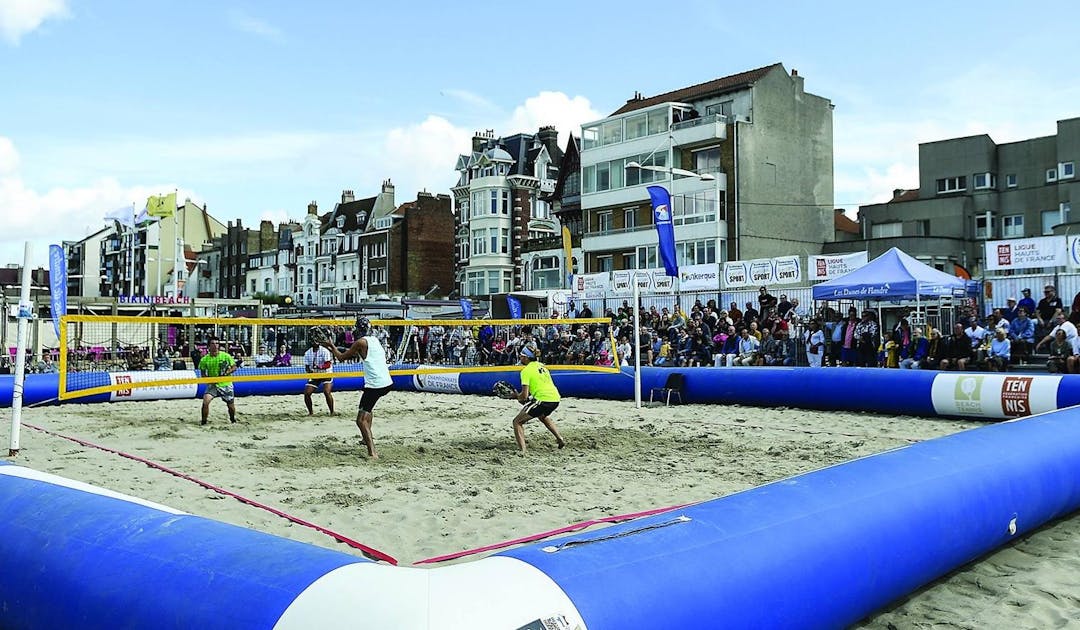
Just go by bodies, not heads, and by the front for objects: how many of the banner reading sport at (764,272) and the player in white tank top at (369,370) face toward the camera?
1

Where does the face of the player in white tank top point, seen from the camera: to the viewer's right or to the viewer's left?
to the viewer's left

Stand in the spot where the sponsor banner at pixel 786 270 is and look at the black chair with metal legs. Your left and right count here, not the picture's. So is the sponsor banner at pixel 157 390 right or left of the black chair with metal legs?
right

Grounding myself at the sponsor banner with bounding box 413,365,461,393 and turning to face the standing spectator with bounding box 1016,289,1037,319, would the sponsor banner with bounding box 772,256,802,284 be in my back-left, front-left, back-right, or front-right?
front-left

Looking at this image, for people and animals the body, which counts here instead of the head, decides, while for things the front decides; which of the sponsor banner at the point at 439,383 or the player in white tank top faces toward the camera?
the sponsor banner

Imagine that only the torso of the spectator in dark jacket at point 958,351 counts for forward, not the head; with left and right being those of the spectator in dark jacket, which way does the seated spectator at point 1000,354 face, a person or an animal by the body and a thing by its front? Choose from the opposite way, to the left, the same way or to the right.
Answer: the same way

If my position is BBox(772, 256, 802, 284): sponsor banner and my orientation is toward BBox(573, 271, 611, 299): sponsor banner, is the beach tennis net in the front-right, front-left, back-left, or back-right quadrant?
front-left

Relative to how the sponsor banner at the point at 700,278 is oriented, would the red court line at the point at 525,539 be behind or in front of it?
in front

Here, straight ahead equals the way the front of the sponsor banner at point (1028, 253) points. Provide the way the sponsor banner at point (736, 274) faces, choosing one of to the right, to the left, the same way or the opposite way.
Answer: the same way

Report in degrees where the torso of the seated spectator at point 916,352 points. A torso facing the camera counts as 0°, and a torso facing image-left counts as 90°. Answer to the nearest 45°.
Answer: approximately 45°

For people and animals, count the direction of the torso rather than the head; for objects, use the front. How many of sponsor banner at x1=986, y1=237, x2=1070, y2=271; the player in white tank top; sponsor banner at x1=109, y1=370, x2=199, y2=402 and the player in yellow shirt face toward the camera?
2

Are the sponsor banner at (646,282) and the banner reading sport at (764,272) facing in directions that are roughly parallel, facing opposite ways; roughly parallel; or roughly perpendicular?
roughly parallel

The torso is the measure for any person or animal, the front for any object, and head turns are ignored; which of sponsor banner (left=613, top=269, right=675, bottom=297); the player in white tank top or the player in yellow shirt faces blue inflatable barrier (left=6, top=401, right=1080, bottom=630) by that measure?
the sponsor banner

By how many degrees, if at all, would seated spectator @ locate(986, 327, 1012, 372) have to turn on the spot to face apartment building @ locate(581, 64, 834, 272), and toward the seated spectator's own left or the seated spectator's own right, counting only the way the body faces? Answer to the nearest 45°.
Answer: approximately 90° to the seated spectator's own right

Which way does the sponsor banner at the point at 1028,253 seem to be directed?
toward the camera

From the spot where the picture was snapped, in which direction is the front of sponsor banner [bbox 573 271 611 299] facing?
facing the viewer

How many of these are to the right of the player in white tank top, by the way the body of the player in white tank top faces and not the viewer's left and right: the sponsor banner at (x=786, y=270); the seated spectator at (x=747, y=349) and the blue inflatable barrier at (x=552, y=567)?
2

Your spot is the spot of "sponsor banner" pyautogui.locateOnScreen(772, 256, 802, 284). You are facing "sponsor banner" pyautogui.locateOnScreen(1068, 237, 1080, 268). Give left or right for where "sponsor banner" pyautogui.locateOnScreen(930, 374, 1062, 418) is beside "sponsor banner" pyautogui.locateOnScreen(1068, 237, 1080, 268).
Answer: right

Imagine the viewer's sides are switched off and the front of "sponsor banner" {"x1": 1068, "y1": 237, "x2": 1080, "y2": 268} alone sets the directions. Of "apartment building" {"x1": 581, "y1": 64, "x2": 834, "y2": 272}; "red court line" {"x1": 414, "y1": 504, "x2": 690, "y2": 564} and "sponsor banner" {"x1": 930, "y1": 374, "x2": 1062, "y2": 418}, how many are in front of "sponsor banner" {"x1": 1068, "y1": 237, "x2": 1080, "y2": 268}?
2

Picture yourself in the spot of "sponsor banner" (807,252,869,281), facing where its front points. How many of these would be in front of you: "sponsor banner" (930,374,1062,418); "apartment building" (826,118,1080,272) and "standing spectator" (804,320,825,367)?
2

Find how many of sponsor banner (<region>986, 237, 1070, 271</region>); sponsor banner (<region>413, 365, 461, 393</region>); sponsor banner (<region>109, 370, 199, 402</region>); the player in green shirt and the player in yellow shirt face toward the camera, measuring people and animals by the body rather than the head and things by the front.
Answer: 4
